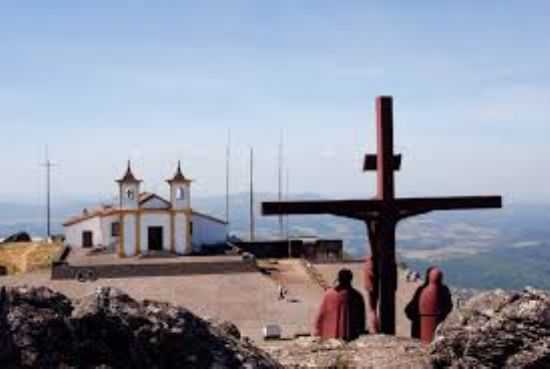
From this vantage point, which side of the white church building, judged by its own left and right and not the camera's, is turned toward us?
front

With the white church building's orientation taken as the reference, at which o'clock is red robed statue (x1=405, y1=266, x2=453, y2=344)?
The red robed statue is roughly at 12 o'clock from the white church building.

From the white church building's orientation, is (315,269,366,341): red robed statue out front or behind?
out front

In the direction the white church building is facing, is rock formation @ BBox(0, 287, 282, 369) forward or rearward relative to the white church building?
forward
